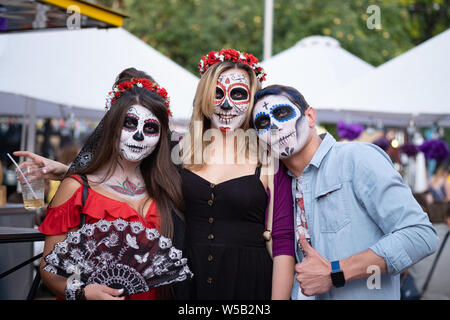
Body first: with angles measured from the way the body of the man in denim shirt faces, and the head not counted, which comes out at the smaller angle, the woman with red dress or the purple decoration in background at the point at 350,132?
the woman with red dress

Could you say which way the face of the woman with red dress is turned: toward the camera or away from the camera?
toward the camera

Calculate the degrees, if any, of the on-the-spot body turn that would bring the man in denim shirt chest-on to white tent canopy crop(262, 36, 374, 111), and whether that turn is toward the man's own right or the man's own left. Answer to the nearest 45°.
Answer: approximately 135° to the man's own right

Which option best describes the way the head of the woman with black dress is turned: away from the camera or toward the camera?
toward the camera

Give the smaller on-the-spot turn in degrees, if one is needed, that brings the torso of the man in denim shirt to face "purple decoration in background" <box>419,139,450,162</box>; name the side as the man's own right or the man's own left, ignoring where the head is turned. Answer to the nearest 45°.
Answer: approximately 135° to the man's own right

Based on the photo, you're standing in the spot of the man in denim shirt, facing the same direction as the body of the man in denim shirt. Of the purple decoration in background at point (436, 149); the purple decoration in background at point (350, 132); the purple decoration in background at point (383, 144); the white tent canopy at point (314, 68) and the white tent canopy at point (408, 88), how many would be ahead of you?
0

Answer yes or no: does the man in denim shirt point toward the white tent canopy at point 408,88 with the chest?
no

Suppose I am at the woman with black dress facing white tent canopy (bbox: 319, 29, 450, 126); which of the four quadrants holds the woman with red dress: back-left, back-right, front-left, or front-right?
back-left

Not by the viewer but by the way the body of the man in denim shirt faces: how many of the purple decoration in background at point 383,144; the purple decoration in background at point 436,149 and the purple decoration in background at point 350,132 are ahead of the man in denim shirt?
0

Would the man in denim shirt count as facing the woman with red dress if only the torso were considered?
no

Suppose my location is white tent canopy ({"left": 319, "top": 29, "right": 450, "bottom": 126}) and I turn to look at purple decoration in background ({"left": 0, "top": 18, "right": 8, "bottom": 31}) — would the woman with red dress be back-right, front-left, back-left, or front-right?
front-left

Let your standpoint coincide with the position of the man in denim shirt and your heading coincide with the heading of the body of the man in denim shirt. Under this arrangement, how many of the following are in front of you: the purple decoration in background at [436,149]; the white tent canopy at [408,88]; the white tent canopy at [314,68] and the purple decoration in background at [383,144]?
0

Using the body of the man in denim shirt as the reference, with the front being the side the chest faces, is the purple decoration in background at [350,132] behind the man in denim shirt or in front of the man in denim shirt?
behind

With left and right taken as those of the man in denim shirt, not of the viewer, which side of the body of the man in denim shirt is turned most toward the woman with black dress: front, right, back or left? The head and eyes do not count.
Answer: right

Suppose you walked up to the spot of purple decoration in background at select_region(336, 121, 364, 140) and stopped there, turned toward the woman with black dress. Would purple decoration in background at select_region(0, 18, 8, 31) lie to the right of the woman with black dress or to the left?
right

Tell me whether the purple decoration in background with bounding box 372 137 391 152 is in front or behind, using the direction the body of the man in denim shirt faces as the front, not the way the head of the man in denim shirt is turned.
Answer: behind

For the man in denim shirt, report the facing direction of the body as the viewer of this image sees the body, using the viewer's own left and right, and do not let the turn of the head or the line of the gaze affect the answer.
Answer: facing the viewer and to the left of the viewer

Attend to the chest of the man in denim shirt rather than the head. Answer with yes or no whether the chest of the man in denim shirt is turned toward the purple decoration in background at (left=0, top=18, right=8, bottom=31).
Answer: no

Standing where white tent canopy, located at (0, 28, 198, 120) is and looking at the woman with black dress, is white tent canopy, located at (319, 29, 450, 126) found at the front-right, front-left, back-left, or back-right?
front-left
